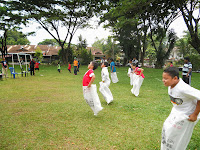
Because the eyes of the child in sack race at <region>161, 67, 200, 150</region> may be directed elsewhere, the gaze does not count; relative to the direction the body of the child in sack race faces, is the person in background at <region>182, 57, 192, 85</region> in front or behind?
behind

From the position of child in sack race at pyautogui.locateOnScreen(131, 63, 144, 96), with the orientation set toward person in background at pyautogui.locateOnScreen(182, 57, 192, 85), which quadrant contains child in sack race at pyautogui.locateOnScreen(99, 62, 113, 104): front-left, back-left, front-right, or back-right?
back-right

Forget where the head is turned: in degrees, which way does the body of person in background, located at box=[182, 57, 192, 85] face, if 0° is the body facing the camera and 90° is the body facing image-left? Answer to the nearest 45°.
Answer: approximately 45°

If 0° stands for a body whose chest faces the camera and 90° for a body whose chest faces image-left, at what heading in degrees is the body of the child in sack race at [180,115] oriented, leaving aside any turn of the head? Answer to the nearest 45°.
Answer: approximately 45°

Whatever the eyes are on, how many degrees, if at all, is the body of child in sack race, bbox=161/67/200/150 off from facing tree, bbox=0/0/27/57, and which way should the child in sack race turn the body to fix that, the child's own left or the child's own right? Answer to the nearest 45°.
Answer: approximately 90° to the child's own right
